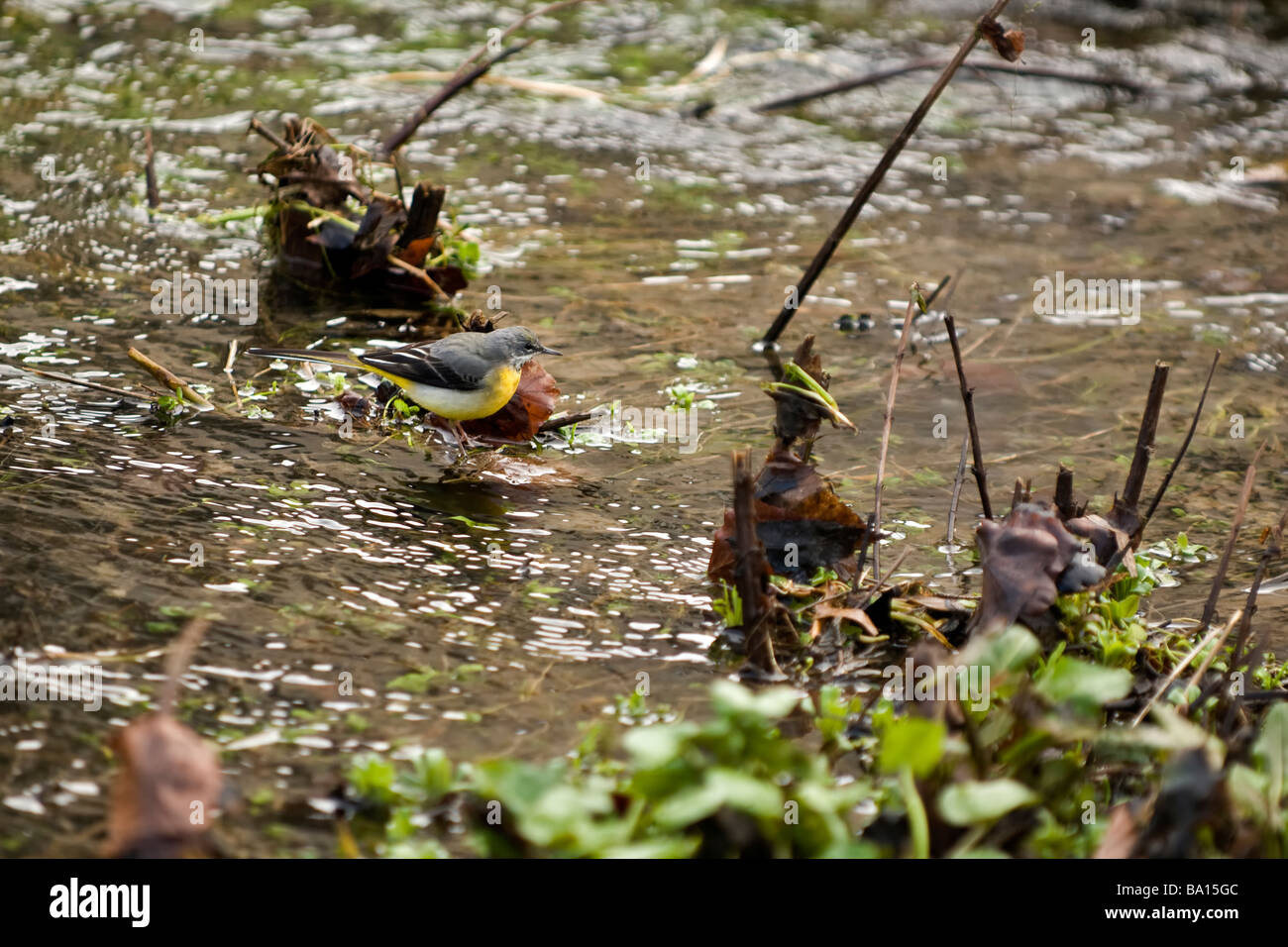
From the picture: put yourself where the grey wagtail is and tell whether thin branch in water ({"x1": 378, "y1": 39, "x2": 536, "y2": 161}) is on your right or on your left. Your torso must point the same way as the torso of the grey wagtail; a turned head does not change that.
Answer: on your left

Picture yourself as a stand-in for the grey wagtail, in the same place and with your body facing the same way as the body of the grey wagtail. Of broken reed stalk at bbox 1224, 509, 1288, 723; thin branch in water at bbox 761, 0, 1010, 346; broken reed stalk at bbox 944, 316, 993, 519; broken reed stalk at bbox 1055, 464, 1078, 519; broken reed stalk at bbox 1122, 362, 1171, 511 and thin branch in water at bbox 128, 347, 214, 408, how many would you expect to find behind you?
1

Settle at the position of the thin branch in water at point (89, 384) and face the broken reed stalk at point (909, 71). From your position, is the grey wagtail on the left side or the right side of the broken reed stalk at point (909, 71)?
right

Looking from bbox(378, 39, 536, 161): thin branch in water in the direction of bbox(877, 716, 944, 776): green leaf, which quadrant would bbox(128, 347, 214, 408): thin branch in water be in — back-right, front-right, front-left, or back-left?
front-right

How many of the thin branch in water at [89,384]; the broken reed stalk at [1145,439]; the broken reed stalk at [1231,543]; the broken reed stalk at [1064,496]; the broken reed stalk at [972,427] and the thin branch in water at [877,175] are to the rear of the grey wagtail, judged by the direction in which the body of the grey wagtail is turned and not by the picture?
1

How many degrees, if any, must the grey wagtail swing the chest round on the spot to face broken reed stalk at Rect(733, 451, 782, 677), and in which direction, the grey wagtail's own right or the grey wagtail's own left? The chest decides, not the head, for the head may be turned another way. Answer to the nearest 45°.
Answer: approximately 90° to the grey wagtail's own right

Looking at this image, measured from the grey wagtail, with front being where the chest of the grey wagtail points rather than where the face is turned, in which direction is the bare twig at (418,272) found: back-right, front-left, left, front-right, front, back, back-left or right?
left

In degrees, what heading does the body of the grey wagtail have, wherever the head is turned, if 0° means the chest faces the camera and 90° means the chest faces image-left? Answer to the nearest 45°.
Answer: approximately 270°

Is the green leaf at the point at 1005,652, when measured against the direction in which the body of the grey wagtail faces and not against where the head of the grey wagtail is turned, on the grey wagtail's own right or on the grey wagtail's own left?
on the grey wagtail's own right

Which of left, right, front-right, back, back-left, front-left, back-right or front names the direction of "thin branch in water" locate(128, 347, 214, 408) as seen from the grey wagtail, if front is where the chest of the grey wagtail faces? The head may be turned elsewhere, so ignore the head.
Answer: back

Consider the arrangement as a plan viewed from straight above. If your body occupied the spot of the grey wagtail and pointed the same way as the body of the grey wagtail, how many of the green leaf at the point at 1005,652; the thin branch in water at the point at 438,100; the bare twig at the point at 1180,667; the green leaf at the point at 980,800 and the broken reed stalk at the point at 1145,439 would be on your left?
1
